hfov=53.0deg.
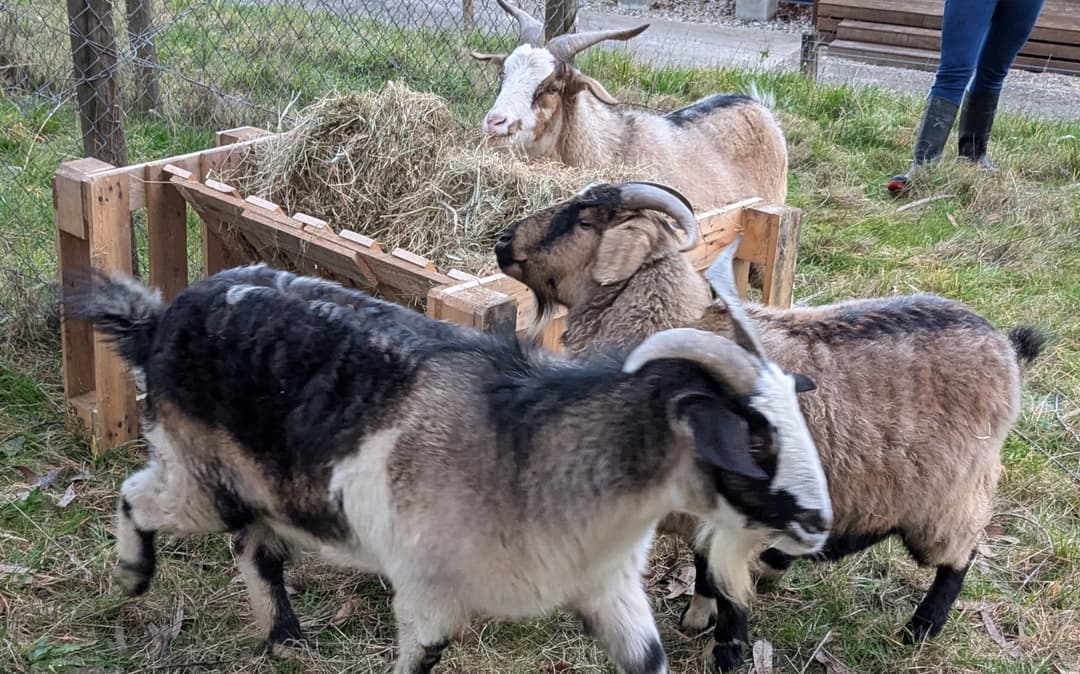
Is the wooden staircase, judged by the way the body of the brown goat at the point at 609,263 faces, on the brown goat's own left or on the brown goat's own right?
on the brown goat's own right

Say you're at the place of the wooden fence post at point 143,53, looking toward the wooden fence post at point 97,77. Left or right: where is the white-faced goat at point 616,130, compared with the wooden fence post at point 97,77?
left

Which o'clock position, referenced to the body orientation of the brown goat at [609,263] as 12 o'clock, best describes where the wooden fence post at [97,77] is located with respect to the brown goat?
The wooden fence post is roughly at 1 o'clock from the brown goat.

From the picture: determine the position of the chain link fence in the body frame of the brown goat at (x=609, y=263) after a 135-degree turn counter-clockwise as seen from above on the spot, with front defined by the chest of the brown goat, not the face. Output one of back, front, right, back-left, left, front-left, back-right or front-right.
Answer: back

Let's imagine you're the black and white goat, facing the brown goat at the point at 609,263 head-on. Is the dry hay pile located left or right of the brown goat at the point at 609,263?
left

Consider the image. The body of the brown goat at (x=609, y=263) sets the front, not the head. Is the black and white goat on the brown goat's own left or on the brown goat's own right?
on the brown goat's own left
